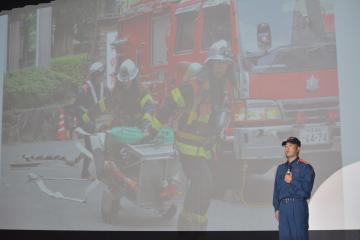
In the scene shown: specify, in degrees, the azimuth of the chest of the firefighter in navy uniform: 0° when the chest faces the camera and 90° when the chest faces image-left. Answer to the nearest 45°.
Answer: approximately 45°
